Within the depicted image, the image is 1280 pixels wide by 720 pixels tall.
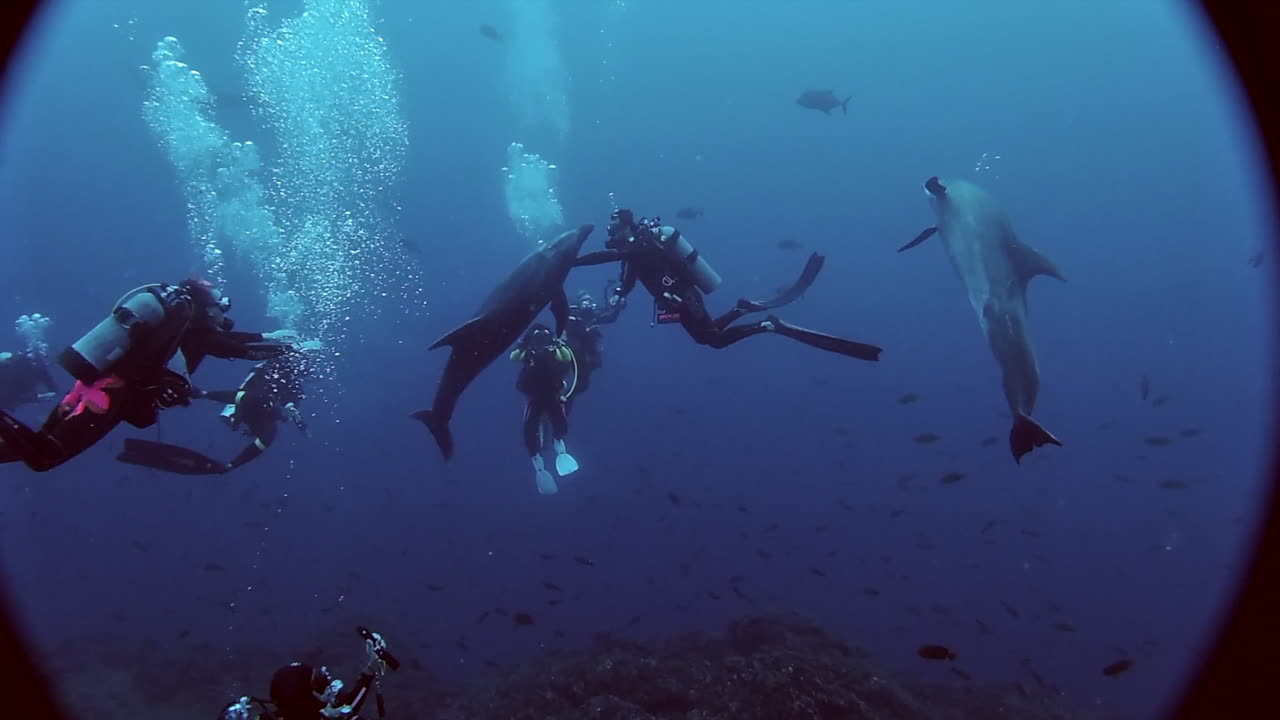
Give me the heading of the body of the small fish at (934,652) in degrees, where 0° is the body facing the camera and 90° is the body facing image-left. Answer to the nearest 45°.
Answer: approximately 90°

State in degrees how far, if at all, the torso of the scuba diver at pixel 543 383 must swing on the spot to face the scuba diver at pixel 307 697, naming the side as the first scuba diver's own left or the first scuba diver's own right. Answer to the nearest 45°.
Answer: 0° — they already face them
